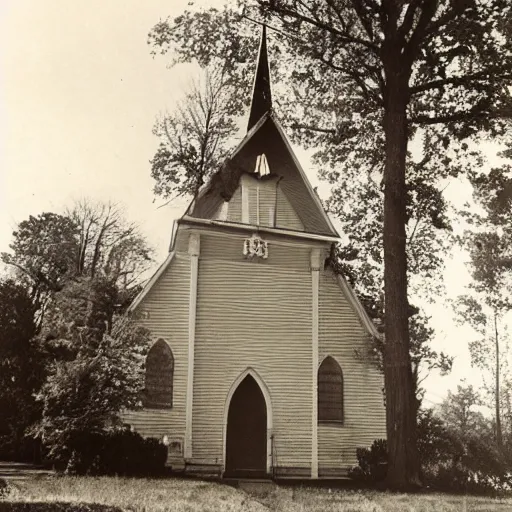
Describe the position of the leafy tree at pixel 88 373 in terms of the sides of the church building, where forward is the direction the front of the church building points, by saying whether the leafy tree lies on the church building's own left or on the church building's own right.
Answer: on the church building's own right

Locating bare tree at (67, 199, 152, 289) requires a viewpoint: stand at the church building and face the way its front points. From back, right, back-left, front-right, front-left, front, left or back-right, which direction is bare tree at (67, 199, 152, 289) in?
back-right

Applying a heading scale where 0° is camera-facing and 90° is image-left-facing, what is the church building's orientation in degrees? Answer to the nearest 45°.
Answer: approximately 0°

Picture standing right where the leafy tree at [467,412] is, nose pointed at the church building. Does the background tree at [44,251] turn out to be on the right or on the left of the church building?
right

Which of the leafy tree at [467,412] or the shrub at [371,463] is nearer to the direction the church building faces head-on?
the shrub

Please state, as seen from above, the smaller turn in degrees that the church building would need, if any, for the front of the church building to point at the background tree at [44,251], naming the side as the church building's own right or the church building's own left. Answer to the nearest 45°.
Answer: approximately 135° to the church building's own right

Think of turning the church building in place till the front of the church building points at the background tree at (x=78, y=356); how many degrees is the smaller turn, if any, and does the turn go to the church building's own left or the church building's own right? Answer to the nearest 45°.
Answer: approximately 45° to the church building's own right

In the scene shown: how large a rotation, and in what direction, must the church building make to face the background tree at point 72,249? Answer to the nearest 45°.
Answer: approximately 135° to its right
